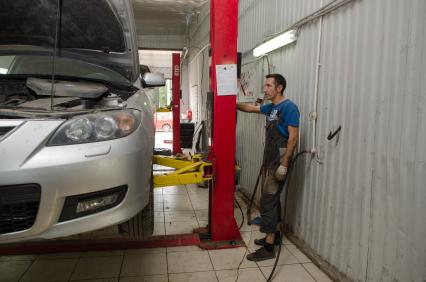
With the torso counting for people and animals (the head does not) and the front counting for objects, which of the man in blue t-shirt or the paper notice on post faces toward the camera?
the paper notice on post

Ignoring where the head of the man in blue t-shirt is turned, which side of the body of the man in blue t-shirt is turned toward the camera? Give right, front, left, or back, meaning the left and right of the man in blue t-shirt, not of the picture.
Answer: left

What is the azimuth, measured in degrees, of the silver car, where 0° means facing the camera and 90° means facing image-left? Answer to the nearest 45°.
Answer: approximately 0°

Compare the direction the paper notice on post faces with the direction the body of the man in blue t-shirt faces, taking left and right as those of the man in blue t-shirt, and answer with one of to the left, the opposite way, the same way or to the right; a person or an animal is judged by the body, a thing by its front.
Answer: to the left

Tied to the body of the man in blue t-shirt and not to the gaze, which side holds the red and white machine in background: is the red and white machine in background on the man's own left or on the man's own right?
on the man's own right

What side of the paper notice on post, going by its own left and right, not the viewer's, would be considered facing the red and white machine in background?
back

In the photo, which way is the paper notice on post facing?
toward the camera

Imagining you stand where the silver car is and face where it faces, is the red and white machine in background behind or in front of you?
behind

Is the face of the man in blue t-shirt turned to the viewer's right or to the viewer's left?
to the viewer's left

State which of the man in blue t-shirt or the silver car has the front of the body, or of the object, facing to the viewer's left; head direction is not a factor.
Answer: the man in blue t-shirt

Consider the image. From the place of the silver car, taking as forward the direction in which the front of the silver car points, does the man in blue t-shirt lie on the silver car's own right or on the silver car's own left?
on the silver car's own left

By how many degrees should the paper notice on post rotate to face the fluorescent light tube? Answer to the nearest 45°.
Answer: approximately 135° to its left
